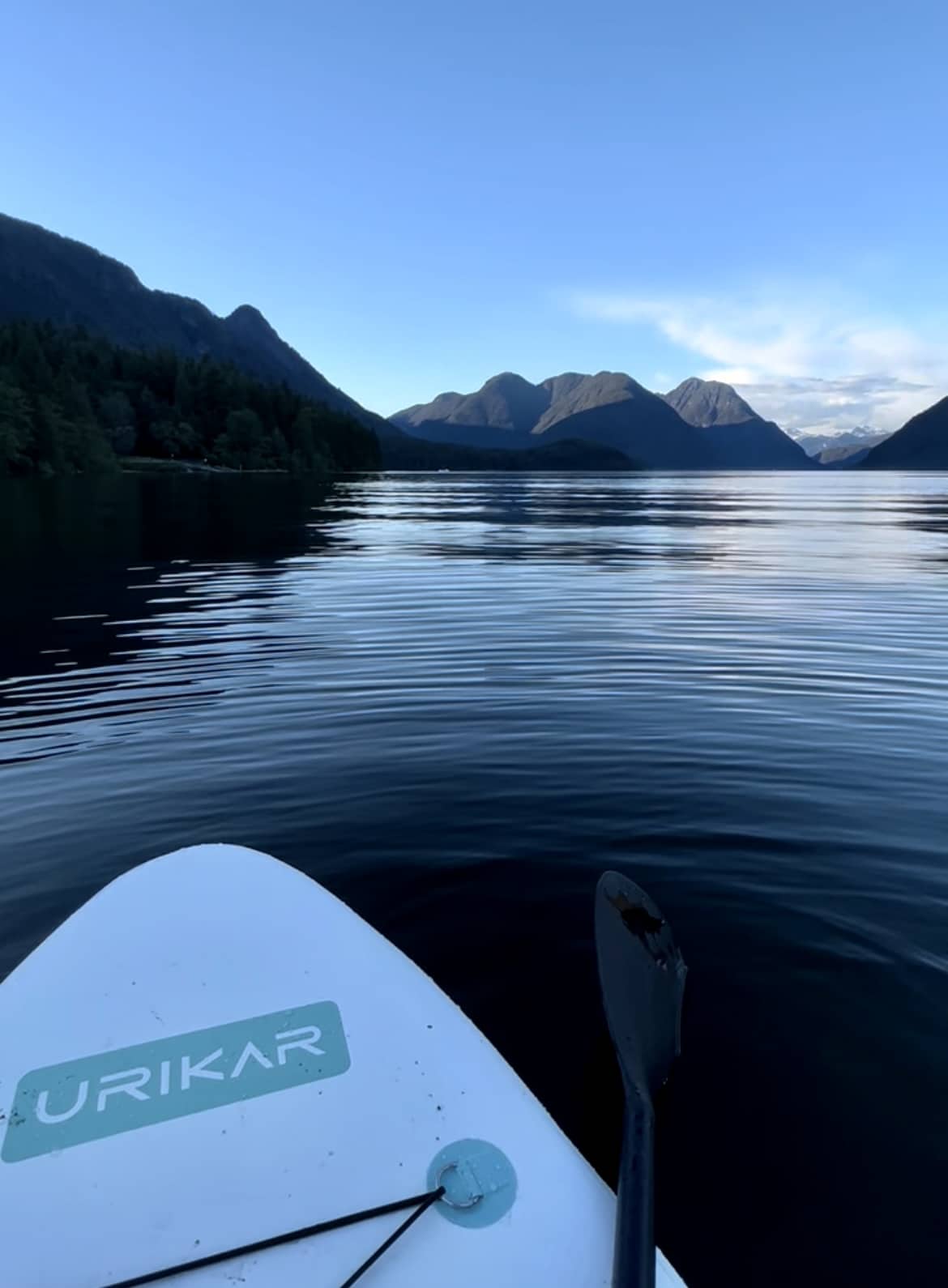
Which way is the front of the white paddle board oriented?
away from the camera

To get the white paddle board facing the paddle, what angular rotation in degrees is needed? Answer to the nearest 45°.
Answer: approximately 90° to its right
